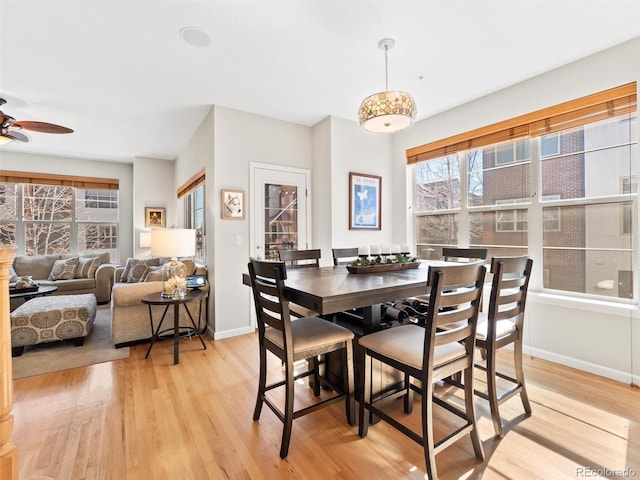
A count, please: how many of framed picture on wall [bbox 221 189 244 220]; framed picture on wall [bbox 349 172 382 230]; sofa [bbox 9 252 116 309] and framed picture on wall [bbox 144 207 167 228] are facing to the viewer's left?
0

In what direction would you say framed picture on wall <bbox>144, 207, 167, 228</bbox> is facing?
toward the camera

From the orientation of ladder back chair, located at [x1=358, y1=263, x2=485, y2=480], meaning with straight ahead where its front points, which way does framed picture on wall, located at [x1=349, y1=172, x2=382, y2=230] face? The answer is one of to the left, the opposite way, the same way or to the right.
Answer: the opposite way

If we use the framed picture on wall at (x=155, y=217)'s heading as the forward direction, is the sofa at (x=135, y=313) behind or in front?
in front

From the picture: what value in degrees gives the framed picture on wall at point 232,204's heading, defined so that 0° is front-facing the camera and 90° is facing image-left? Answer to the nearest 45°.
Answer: approximately 0°

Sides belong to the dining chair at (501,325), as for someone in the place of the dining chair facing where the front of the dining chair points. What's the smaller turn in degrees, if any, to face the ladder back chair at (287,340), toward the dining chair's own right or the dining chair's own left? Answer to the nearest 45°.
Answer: approximately 90° to the dining chair's own left

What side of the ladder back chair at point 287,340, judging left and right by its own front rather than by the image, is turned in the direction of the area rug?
left

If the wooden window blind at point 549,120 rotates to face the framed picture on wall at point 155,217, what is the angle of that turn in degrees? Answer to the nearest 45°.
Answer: approximately 45° to its right

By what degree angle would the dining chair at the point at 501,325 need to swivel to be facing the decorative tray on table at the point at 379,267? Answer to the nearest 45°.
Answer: approximately 45° to its left

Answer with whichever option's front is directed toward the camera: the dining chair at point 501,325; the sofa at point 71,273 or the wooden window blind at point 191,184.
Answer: the sofa

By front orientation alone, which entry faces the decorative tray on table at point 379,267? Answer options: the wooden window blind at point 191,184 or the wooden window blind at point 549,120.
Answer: the wooden window blind at point 549,120

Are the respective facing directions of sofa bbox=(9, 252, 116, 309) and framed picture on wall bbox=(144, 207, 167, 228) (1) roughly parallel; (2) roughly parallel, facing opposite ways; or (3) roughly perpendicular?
roughly parallel

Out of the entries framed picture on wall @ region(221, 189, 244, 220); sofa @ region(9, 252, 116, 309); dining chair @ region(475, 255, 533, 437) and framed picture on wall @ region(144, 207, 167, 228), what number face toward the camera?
3

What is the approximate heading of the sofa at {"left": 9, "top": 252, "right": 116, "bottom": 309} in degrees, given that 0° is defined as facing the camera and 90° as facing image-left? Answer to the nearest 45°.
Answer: approximately 0°

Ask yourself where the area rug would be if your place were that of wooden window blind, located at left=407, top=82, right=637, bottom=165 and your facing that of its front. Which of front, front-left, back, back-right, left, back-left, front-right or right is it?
front

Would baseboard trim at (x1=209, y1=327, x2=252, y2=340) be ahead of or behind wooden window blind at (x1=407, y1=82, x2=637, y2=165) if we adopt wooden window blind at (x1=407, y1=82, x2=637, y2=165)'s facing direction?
ahead
